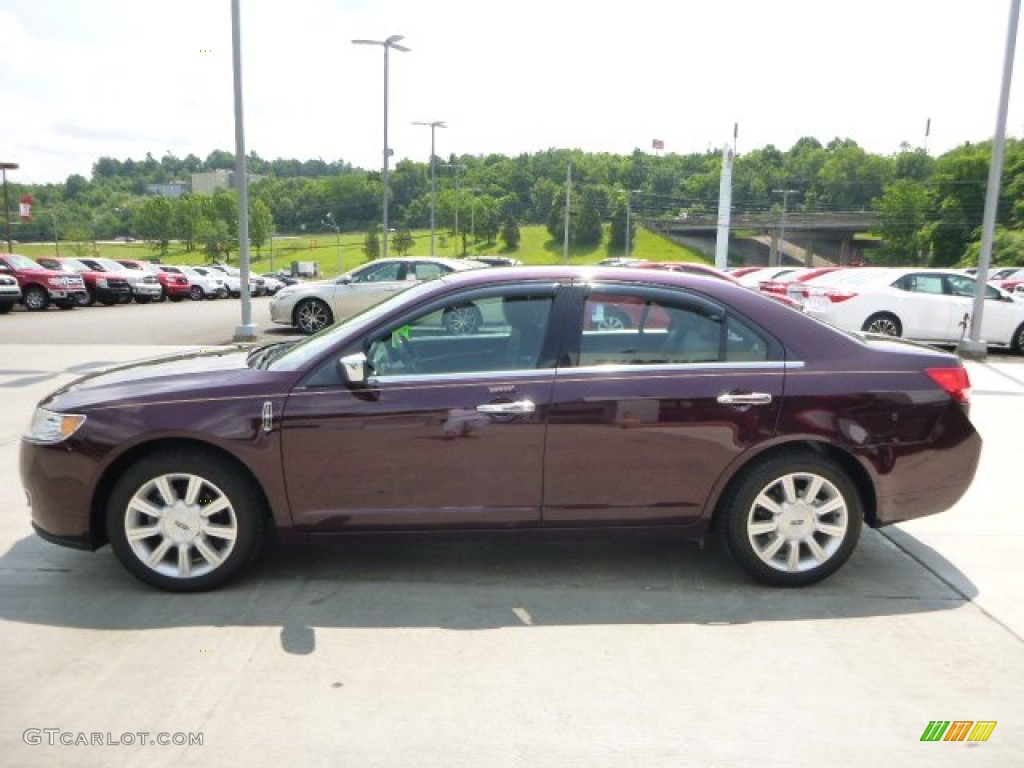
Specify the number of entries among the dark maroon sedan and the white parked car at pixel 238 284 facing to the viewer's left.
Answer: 1

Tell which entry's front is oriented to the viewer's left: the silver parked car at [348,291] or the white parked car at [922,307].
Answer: the silver parked car

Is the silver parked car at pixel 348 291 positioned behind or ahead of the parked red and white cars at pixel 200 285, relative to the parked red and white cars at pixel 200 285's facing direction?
ahead

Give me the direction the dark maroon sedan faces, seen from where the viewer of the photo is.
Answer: facing to the left of the viewer

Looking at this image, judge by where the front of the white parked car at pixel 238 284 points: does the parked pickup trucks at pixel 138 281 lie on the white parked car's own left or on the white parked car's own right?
on the white parked car's own right

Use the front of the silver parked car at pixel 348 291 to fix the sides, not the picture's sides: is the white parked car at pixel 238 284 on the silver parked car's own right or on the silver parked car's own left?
on the silver parked car's own right

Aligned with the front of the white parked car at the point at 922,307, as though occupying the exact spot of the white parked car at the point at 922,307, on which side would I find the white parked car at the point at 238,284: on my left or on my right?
on my left

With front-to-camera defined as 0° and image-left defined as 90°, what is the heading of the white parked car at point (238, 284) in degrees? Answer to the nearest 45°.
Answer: approximately 315°

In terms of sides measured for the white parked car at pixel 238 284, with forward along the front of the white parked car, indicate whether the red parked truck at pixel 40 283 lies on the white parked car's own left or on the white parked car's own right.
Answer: on the white parked car's own right

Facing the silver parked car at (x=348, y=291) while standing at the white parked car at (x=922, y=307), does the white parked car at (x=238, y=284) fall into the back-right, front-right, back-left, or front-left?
front-right

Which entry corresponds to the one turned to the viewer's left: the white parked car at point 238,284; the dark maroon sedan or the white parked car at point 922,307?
the dark maroon sedan

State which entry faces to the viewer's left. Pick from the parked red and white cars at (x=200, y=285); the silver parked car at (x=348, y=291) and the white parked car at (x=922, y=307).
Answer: the silver parked car
